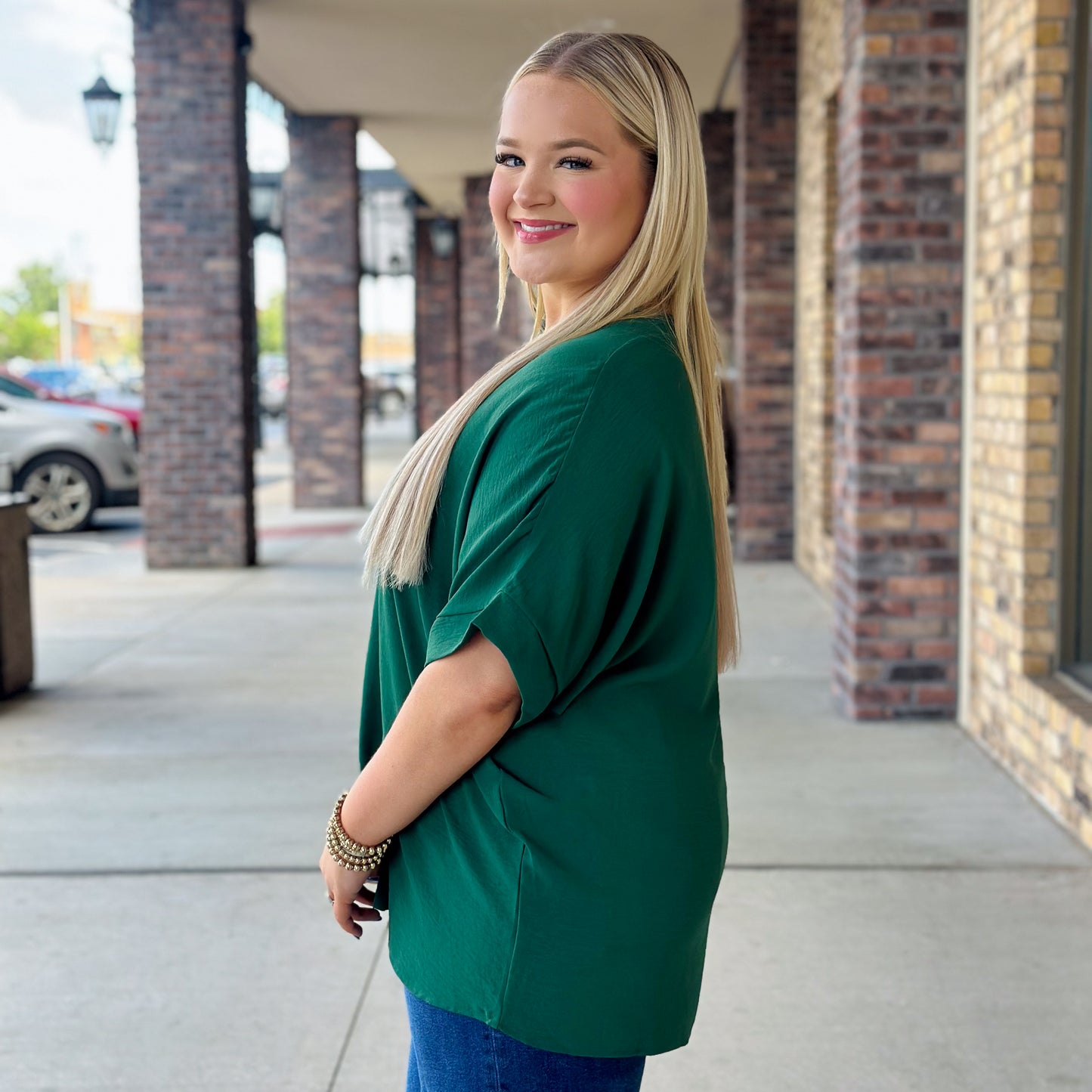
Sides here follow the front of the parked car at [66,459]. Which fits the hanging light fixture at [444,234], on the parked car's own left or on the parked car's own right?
on the parked car's own left

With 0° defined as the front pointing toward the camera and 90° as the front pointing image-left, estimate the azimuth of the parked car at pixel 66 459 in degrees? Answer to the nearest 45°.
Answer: approximately 270°

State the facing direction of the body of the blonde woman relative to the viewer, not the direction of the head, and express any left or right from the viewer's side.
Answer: facing to the left of the viewer

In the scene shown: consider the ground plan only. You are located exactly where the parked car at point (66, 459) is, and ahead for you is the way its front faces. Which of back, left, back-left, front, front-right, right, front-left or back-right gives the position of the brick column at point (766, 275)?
front-right

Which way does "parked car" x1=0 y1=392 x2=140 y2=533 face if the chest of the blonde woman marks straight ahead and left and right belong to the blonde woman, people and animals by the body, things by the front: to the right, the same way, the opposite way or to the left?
the opposite way

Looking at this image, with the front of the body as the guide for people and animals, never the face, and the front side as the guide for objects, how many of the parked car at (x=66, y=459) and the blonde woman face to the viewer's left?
1
